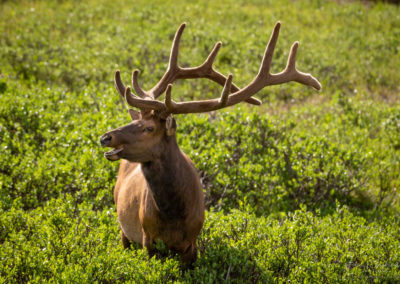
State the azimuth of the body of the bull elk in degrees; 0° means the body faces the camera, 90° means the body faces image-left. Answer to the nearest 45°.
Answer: approximately 0°
